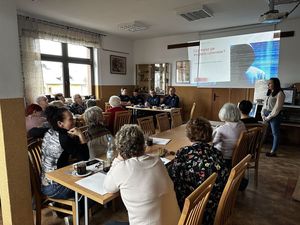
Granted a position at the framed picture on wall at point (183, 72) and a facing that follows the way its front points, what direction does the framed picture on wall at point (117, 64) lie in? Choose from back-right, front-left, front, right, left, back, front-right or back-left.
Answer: right

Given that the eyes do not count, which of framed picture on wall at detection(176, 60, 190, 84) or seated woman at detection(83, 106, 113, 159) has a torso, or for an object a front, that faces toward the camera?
the framed picture on wall

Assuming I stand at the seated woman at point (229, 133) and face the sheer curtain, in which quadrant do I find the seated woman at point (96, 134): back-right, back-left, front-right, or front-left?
front-left

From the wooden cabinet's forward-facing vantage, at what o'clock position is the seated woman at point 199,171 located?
The seated woman is roughly at 12 o'clock from the wooden cabinet.

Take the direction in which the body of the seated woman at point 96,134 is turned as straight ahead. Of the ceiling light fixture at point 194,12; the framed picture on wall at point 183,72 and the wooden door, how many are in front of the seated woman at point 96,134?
3

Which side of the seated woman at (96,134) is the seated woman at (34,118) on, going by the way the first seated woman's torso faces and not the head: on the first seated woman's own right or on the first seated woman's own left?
on the first seated woman's own left

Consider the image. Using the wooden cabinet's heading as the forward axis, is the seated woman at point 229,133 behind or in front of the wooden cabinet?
in front

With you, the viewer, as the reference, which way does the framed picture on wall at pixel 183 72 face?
facing the viewer

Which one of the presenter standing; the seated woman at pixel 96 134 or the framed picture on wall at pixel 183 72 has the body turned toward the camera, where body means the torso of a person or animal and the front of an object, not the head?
the framed picture on wall

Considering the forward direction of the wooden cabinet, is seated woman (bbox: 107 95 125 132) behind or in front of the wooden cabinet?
in front

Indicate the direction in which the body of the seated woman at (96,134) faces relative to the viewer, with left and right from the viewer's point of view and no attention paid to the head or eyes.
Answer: facing away from the viewer and to the right of the viewer

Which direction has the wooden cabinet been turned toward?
toward the camera

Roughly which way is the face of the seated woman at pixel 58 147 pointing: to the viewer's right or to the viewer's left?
to the viewer's right

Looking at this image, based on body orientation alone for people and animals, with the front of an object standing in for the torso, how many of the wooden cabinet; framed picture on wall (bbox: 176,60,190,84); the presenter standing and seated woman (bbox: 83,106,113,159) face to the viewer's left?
1

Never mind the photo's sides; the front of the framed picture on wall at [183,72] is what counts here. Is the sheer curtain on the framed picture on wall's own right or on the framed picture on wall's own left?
on the framed picture on wall's own right

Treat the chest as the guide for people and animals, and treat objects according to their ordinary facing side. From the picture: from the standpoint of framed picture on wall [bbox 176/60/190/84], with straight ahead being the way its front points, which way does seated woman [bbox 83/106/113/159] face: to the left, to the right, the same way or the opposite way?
the opposite way
